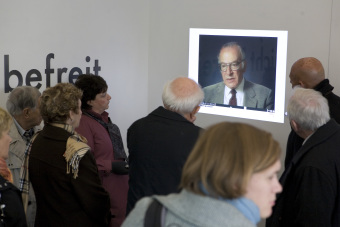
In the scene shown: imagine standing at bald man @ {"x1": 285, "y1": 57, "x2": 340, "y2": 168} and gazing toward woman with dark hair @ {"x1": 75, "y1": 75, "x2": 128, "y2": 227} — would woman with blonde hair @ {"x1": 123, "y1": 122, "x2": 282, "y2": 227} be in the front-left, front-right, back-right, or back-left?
front-left

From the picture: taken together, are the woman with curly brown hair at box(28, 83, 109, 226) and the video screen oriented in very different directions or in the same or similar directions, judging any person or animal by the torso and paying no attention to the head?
very different directions

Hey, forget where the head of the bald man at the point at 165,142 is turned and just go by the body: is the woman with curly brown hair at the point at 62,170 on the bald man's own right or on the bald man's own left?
on the bald man's own left

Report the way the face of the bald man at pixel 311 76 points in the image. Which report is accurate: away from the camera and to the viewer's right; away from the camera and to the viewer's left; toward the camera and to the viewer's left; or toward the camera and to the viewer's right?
away from the camera and to the viewer's left

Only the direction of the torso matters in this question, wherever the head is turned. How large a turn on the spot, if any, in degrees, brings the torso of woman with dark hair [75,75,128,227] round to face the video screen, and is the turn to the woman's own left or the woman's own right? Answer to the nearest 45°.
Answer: approximately 45° to the woman's own left

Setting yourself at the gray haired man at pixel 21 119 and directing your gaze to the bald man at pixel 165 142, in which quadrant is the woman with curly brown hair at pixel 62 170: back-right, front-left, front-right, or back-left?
front-right

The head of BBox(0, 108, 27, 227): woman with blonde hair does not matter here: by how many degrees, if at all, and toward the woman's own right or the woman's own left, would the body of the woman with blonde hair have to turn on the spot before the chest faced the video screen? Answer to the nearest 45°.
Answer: approximately 45° to the woman's own left

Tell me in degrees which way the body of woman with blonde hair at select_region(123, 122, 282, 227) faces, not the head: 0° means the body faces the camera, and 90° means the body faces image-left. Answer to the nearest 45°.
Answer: approximately 270°

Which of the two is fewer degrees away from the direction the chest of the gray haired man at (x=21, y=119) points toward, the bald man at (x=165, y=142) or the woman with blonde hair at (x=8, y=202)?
the bald man

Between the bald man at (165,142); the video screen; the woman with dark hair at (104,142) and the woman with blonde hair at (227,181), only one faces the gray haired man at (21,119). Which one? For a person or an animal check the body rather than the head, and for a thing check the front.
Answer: the video screen

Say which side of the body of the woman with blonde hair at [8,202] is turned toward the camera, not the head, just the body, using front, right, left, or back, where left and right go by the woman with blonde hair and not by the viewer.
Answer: right

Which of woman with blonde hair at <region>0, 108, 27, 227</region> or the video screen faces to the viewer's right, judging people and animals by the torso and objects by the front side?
the woman with blonde hair

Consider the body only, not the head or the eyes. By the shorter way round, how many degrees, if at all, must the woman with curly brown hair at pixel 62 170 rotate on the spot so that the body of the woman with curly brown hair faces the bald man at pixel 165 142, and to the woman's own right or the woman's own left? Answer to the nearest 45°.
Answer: approximately 45° to the woman's own right

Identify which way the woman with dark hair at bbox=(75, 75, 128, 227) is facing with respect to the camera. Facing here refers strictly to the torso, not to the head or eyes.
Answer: to the viewer's right

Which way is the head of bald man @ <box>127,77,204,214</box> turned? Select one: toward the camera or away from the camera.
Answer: away from the camera

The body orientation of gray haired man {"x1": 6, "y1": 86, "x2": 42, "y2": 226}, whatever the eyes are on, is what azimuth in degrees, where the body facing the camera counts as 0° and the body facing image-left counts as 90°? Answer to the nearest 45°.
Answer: approximately 270°

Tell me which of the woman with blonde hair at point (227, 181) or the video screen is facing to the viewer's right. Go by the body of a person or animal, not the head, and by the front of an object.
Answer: the woman with blonde hair

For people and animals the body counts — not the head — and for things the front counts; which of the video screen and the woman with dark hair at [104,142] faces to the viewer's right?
the woman with dark hair
